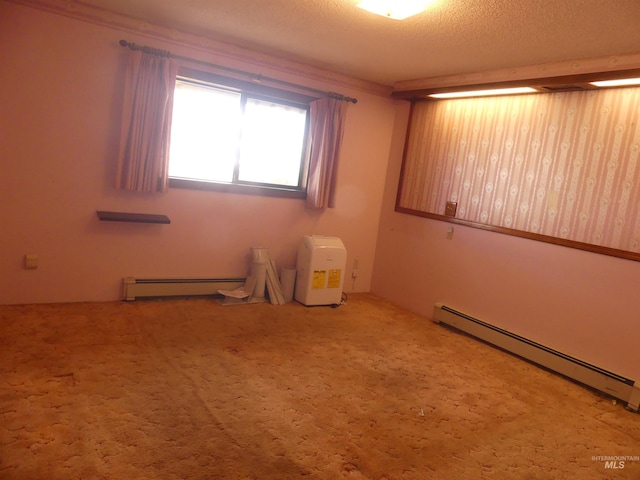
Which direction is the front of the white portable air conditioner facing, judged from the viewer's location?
facing the viewer and to the right of the viewer

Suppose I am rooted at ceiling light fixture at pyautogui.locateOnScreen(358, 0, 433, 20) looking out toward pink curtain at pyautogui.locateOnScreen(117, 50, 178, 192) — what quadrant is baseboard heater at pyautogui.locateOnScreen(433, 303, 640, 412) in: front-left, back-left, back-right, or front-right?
back-right

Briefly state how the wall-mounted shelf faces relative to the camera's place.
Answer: facing the viewer

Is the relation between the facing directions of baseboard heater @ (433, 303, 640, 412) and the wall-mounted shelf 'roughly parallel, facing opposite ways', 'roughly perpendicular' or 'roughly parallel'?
roughly perpendicular

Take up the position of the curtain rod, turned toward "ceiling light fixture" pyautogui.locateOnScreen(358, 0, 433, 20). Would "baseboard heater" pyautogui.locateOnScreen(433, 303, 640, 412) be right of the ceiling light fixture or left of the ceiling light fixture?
left

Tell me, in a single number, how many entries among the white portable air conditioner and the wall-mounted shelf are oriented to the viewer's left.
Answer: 0

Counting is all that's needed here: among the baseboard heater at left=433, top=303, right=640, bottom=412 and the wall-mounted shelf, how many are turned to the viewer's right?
0

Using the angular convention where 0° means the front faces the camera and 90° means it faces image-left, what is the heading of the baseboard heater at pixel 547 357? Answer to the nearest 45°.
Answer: approximately 45°

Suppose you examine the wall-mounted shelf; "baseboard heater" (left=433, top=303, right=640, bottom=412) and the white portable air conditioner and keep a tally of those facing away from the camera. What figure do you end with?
0

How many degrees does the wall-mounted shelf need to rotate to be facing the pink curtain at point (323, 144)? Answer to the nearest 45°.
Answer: approximately 90° to its left

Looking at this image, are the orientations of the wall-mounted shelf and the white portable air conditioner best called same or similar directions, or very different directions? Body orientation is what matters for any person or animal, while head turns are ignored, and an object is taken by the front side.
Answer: same or similar directions
